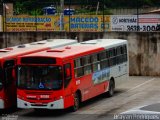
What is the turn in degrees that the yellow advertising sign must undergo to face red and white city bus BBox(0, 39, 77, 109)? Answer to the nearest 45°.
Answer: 0° — it already faces it

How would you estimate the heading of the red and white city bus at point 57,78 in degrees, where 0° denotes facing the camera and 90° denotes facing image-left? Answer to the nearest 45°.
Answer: approximately 45°

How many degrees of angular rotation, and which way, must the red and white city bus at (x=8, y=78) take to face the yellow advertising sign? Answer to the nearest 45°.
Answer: approximately 135° to its right

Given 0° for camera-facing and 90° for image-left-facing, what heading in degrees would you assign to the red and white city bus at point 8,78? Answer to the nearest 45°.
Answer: approximately 45°

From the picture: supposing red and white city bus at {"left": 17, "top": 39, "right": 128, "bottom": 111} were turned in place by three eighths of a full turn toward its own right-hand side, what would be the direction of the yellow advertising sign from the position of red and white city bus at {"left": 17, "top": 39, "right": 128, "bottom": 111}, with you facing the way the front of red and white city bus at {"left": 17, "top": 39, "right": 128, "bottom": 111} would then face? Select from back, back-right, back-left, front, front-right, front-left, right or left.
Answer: front

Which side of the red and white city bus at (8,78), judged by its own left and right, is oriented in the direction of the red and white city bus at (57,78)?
left

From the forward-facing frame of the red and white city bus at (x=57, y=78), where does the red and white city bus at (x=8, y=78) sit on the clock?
the red and white city bus at (x=8, y=78) is roughly at 2 o'clock from the red and white city bus at (x=57, y=78).
